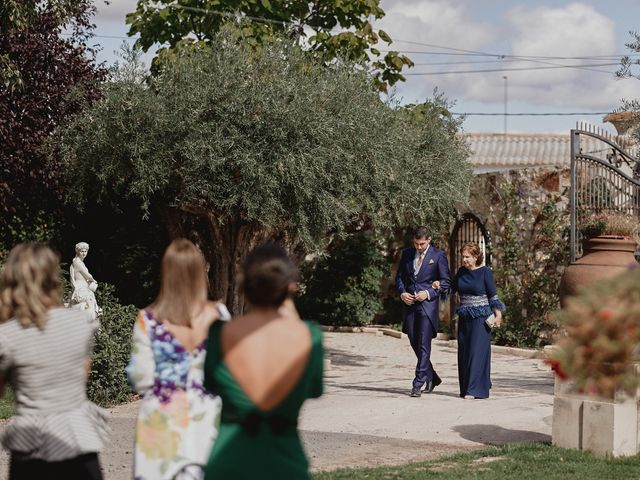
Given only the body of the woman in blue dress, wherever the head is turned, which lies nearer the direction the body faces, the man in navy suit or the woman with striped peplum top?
the woman with striped peplum top

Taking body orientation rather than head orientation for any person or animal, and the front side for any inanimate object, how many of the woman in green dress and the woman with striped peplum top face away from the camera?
2

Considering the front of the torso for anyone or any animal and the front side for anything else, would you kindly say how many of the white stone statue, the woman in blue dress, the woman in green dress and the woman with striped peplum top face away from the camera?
2

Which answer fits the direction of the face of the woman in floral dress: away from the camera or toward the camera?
away from the camera

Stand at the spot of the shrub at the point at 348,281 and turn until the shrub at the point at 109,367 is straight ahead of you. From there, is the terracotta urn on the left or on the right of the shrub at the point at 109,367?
left

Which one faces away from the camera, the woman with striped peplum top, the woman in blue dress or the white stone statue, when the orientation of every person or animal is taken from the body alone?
the woman with striped peplum top

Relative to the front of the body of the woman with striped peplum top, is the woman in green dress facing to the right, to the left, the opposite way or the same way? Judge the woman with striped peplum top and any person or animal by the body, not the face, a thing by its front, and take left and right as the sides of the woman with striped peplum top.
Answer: the same way

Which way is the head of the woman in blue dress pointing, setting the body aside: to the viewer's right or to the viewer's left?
to the viewer's left

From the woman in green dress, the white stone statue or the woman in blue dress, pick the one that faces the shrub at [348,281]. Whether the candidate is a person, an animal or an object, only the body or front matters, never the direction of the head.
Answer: the woman in green dress

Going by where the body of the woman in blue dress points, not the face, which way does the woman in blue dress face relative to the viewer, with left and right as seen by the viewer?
facing the viewer and to the left of the viewer

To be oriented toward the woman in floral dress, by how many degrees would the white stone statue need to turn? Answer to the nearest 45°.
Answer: approximately 45° to its right

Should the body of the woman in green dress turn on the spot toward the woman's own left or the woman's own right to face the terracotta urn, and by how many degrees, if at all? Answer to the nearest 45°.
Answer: approximately 45° to the woman's own right

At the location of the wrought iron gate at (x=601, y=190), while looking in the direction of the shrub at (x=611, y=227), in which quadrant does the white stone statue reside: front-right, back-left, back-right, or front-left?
front-right

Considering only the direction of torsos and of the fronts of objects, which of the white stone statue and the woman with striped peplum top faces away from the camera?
the woman with striped peplum top

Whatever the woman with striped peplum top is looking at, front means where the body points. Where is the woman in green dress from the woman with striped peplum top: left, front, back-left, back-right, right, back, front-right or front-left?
back-right

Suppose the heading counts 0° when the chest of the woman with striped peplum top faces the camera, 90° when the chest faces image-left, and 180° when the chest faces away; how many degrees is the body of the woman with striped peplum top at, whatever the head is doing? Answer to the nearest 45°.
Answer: approximately 180°

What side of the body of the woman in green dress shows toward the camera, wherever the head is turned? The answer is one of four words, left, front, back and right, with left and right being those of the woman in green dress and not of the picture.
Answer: back

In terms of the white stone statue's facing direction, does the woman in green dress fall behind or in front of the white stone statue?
in front
